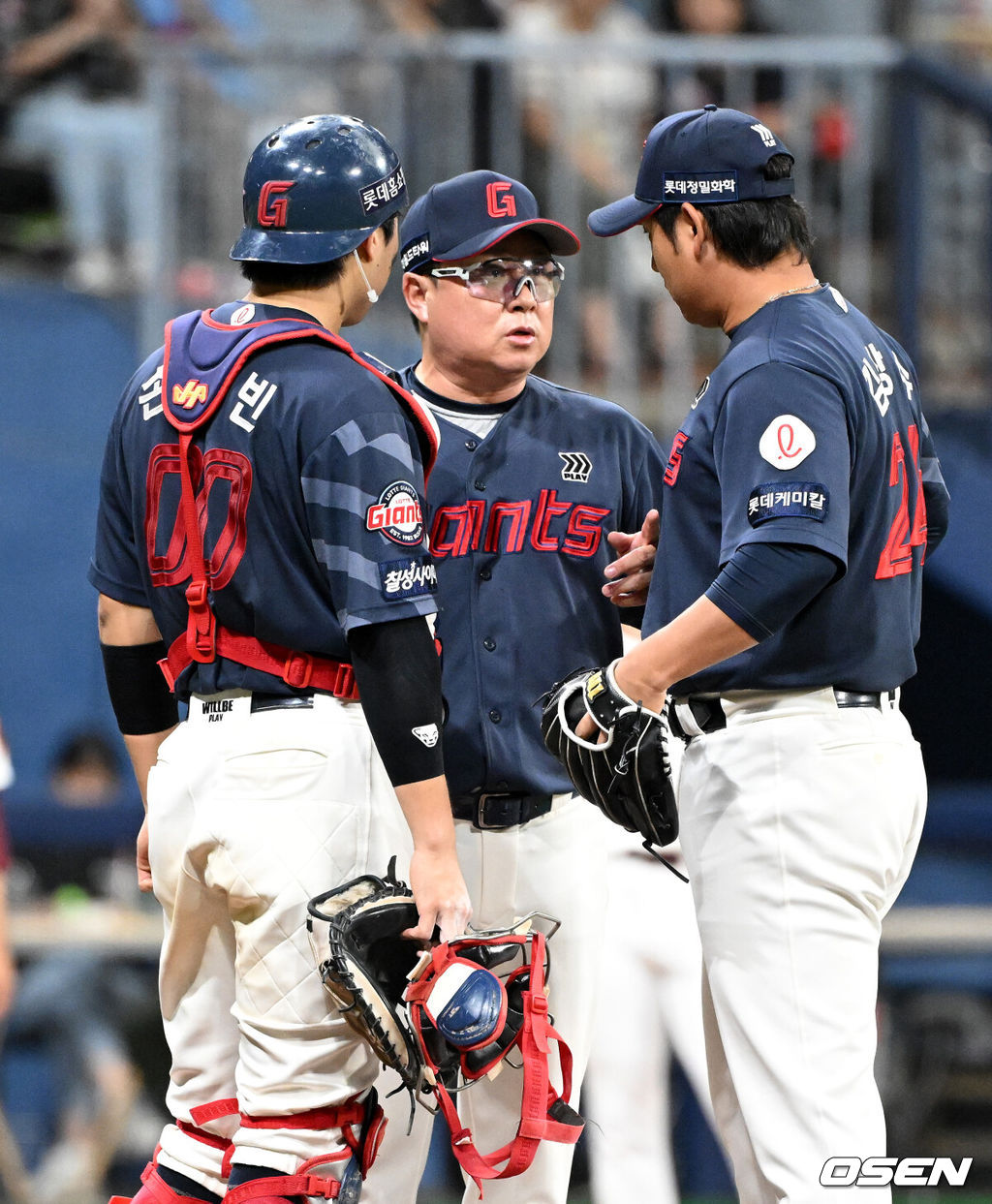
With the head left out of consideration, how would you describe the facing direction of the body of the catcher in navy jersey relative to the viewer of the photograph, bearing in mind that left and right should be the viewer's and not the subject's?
facing away from the viewer and to the right of the viewer

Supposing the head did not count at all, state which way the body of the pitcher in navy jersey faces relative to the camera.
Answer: to the viewer's left

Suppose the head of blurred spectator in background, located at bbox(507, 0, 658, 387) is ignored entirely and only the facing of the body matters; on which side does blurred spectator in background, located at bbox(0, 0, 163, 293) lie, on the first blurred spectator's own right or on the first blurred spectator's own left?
on the first blurred spectator's own right

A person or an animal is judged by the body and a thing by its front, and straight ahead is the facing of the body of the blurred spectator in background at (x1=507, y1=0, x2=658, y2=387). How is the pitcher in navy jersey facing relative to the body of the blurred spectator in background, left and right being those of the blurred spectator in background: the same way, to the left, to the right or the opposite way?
to the right

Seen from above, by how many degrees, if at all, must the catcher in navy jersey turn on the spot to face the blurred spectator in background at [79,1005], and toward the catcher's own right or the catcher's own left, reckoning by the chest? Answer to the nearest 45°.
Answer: approximately 45° to the catcher's own left

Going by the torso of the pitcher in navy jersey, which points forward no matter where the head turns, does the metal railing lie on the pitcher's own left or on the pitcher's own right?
on the pitcher's own right

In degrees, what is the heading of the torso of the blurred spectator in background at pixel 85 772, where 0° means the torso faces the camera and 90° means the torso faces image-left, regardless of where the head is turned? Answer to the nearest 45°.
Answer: approximately 0°
